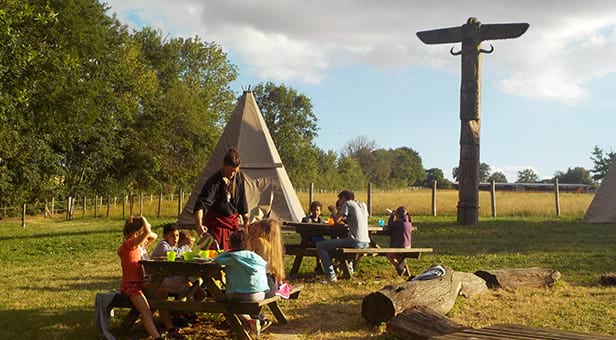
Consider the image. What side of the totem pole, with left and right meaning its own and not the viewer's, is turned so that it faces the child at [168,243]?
front

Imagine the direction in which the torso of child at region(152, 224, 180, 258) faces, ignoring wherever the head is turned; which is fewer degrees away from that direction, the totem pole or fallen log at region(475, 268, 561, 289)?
the fallen log

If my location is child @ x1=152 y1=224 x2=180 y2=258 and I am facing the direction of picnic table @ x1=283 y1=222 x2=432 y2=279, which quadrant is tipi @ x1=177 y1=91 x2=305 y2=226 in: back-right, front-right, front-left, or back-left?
front-left

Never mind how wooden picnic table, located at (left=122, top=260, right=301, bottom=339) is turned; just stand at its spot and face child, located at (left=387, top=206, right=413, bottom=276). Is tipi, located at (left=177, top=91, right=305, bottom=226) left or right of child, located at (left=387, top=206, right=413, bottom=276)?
left

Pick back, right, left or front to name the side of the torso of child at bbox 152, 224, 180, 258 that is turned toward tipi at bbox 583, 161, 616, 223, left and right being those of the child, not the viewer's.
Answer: left

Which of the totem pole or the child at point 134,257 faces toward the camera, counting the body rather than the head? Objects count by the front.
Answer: the totem pole

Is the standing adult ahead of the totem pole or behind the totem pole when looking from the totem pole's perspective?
ahead

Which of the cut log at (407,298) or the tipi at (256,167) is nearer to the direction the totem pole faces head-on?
the cut log

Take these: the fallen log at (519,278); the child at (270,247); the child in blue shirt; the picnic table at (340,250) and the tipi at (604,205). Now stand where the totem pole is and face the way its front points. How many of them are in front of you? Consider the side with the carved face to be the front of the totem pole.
4

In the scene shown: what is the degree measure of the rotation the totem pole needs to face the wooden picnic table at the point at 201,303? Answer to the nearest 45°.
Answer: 0° — it already faces it

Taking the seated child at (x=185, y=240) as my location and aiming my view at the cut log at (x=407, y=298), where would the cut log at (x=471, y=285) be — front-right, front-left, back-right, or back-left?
front-left

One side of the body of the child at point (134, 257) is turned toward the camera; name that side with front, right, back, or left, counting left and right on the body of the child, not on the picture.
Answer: right

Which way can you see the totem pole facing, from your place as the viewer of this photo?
facing the viewer

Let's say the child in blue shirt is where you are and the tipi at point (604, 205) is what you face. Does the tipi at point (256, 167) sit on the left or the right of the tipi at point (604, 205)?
left

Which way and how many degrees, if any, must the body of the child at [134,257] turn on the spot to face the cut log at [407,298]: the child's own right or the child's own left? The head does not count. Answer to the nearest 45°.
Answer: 0° — they already face it

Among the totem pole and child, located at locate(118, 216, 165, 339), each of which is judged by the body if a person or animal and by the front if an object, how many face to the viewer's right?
1

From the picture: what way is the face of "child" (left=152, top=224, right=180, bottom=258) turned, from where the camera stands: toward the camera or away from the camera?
toward the camera

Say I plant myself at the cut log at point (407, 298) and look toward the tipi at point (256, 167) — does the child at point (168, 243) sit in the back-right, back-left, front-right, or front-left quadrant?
front-left

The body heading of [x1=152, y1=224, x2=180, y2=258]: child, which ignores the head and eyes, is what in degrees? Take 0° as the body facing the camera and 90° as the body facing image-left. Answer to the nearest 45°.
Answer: approximately 315°
